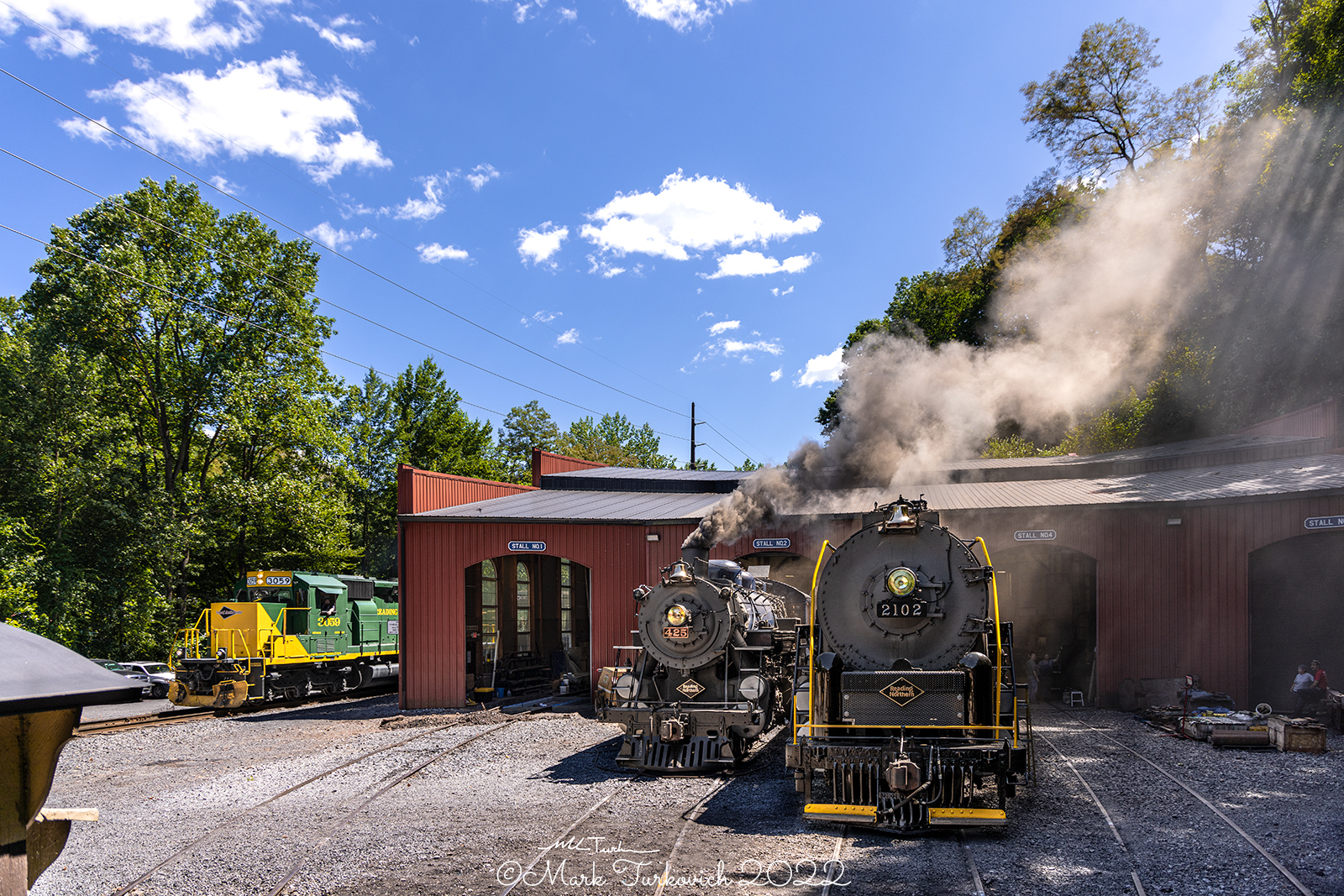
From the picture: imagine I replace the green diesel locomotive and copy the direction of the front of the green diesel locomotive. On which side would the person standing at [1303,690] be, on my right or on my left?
on my left

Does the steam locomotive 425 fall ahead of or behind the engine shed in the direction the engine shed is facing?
ahead

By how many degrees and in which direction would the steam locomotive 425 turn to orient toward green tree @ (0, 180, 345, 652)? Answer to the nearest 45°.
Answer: approximately 135° to its right

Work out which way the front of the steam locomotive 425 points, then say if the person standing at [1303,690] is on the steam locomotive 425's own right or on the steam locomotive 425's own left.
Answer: on the steam locomotive 425's own left

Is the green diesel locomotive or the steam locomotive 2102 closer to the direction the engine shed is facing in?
the steam locomotive 2102

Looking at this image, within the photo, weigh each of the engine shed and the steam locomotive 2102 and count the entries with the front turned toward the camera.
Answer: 2

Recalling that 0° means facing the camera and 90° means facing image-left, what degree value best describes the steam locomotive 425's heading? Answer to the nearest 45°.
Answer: approximately 0°
